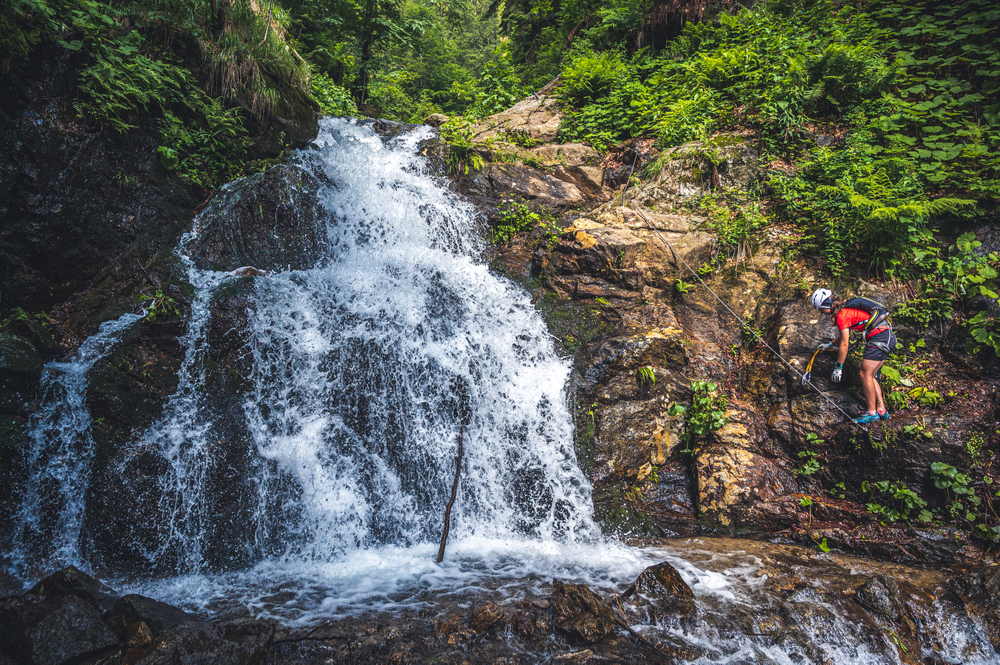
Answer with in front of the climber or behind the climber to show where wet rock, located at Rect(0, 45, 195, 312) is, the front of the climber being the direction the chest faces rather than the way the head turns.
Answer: in front

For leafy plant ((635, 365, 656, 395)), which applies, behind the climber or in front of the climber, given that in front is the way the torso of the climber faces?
in front

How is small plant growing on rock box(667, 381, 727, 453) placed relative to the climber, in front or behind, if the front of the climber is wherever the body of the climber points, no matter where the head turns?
in front

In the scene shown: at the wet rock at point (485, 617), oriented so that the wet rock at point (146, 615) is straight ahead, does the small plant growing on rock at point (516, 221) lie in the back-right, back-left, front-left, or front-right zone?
back-right

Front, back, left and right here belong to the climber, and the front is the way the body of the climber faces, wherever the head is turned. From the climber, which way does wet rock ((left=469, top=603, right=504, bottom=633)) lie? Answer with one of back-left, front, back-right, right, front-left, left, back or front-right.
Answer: front-left

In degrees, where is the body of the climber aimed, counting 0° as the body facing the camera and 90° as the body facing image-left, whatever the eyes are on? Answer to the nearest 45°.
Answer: approximately 90°

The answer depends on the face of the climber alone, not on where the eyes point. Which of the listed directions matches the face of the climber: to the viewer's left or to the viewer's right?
to the viewer's left
